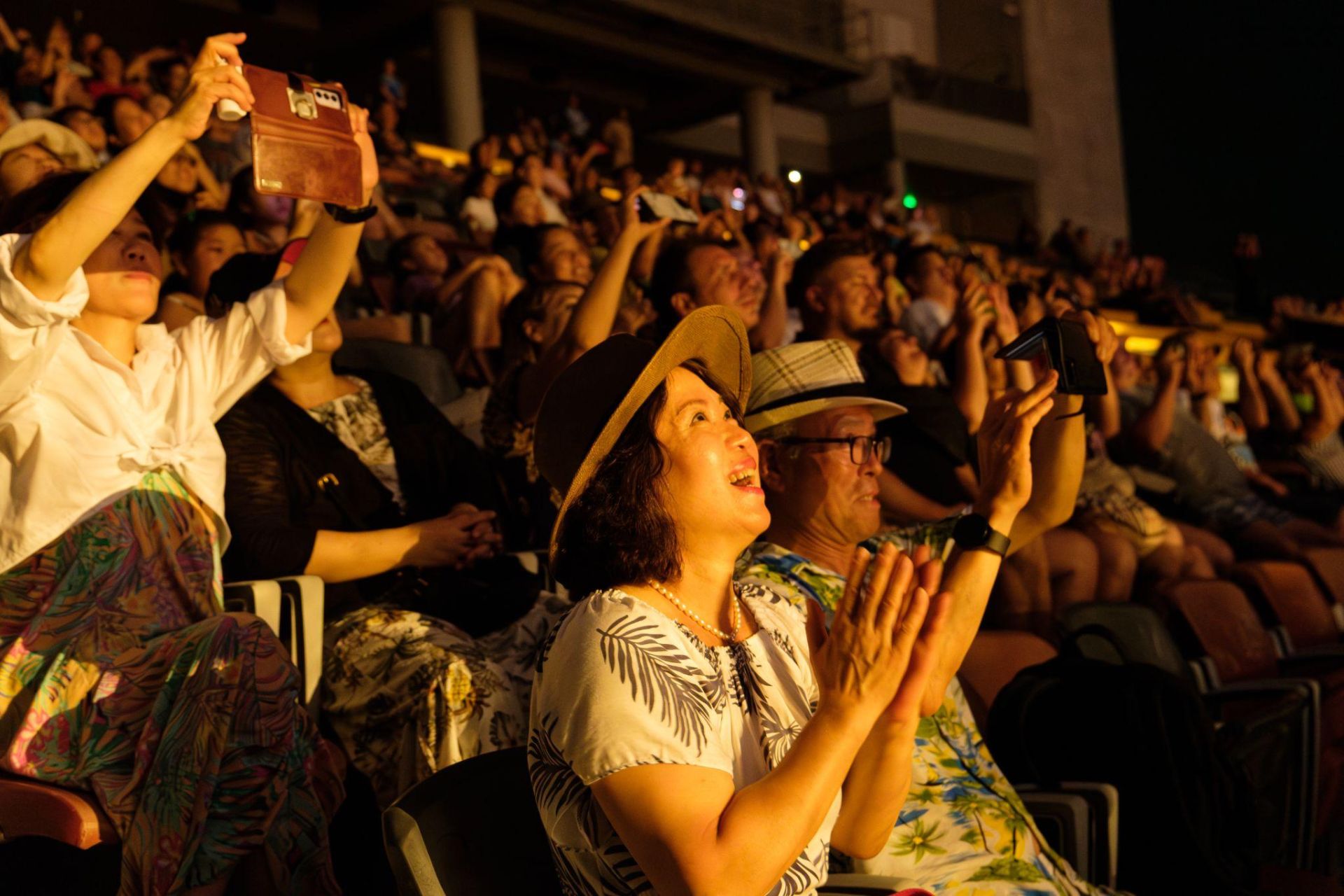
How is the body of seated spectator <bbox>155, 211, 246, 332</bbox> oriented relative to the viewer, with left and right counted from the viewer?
facing the viewer and to the right of the viewer

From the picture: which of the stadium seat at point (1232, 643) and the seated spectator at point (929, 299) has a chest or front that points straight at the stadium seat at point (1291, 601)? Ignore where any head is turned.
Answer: the seated spectator

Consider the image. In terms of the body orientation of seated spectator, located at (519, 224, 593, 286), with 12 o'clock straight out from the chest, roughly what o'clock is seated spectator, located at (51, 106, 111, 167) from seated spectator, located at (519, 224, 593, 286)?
seated spectator, located at (51, 106, 111, 167) is roughly at 5 o'clock from seated spectator, located at (519, 224, 593, 286).

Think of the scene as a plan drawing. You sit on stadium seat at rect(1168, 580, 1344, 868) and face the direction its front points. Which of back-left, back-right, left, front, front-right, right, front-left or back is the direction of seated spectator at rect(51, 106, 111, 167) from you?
back-right

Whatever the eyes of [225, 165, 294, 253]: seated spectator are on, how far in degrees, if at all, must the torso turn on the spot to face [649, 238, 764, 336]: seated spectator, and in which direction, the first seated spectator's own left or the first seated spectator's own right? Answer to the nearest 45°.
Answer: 0° — they already face them

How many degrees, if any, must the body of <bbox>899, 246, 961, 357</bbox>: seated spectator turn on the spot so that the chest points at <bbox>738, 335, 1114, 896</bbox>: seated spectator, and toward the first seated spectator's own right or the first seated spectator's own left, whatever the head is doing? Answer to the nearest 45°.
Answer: approximately 45° to the first seated spectator's own right

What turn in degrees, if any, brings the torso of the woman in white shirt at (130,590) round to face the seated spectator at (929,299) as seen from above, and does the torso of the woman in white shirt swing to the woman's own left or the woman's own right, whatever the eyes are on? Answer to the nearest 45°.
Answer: approximately 90° to the woman's own left

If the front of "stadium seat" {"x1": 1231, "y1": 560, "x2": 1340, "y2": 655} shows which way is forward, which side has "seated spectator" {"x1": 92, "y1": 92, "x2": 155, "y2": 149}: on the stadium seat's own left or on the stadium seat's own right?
on the stadium seat's own right

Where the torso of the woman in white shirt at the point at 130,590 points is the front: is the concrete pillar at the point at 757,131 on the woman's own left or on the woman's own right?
on the woman's own left
